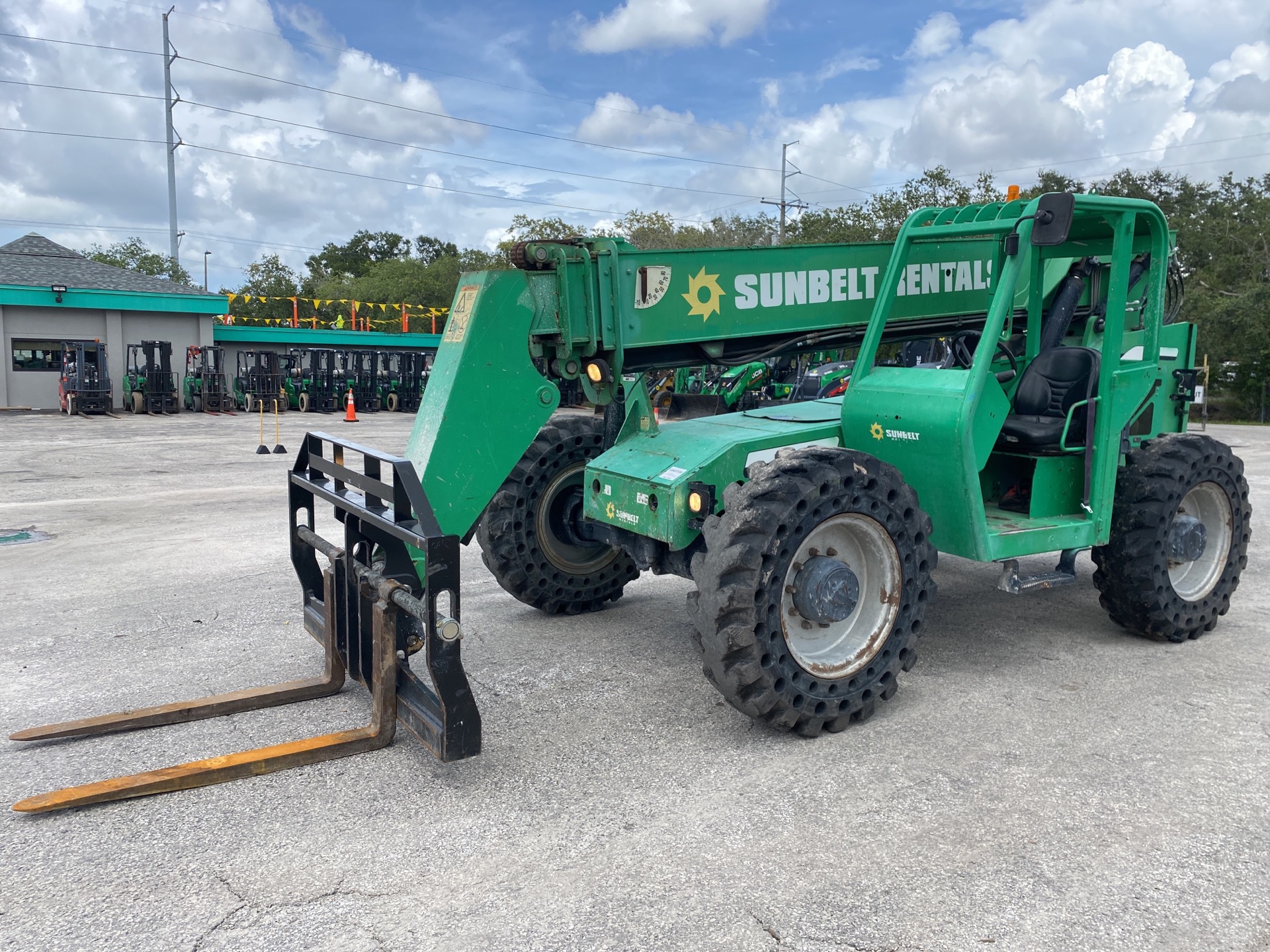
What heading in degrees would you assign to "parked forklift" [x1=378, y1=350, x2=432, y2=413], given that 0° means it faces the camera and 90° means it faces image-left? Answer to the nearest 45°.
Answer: approximately 315°

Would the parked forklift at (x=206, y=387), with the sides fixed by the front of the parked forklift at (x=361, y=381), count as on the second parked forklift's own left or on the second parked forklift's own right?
on the second parked forklift's own right

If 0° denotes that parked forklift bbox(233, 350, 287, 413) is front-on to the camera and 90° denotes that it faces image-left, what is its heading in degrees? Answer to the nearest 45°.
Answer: approximately 315°

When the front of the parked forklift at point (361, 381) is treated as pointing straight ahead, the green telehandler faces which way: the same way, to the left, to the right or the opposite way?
to the right

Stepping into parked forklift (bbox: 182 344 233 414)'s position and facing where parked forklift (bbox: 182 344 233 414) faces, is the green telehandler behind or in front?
in front

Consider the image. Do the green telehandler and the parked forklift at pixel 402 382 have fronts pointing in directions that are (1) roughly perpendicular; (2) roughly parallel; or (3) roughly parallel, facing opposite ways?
roughly perpendicular

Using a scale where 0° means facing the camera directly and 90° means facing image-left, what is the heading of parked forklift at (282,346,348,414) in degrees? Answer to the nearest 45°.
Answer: approximately 315°

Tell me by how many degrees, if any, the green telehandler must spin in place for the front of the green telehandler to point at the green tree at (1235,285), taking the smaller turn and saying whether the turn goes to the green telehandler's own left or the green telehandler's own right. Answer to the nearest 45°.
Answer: approximately 180°

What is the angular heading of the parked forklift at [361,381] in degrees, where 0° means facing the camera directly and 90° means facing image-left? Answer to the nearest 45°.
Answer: approximately 315°

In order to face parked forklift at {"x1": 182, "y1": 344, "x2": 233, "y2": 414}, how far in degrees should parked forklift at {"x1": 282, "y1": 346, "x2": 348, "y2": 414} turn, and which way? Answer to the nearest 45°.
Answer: approximately 135° to its right

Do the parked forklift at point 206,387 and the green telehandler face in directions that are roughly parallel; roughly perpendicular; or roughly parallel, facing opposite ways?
roughly perpendicular
